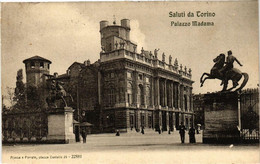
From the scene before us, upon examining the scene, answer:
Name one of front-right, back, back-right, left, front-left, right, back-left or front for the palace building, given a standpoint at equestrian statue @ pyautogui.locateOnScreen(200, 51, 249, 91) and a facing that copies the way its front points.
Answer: front-right

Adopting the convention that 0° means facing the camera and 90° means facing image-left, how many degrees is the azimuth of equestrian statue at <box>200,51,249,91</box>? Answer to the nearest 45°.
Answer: approximately 90°

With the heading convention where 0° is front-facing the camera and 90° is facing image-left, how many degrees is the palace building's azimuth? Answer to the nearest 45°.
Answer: approximately 315°

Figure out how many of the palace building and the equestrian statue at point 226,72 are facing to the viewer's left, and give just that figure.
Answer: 1

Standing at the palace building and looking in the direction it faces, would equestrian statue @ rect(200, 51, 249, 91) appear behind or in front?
in front

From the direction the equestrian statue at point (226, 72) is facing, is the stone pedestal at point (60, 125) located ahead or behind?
ahead
